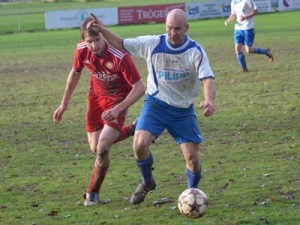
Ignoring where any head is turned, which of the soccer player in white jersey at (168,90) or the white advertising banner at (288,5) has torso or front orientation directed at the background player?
the white advertising banner

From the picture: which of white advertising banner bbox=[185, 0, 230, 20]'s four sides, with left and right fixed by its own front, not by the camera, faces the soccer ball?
front

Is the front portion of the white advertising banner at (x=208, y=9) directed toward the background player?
yes

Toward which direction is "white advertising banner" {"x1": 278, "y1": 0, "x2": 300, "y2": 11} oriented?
toward the camera

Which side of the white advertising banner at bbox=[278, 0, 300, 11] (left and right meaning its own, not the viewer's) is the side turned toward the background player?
front

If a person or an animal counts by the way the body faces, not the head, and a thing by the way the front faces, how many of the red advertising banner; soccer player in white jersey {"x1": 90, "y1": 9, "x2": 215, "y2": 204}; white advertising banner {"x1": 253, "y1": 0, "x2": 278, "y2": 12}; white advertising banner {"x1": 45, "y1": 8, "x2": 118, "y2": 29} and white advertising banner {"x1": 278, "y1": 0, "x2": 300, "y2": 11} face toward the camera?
5

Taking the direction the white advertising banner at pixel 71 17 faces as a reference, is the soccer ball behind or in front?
in front

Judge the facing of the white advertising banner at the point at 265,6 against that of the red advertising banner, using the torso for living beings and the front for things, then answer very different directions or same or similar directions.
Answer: same or similar directions

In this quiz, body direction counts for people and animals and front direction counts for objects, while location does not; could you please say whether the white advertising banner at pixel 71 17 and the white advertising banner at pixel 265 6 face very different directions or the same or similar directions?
same or similar directions

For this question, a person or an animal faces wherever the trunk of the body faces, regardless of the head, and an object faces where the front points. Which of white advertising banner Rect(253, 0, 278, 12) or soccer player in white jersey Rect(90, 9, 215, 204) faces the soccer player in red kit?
the white advertising banner

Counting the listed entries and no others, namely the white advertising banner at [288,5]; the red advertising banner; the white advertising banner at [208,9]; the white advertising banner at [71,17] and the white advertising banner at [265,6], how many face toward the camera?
5

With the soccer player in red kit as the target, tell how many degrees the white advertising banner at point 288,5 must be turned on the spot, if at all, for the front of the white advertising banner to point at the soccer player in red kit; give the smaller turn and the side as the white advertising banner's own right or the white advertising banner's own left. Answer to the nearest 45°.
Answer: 0° — it already faces them

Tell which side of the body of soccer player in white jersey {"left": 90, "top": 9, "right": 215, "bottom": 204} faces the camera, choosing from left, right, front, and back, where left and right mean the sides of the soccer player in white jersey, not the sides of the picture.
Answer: front

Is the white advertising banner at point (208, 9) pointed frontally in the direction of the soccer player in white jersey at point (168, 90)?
yes

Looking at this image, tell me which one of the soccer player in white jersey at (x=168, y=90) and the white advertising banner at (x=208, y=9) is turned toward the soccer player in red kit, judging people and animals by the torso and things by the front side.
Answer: the white advertising banner

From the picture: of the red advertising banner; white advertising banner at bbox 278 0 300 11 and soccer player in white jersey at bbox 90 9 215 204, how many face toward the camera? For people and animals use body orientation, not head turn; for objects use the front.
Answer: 3

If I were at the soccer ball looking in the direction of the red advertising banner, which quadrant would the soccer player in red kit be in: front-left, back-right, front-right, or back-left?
front-left

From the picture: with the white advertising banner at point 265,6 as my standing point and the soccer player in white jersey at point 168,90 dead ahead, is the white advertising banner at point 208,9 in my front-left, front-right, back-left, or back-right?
front-right

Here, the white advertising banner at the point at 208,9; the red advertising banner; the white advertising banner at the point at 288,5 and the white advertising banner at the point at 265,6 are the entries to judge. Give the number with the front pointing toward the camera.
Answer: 4

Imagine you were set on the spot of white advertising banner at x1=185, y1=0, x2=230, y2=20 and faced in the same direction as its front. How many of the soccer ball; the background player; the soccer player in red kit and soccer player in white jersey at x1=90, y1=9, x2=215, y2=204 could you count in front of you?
4
